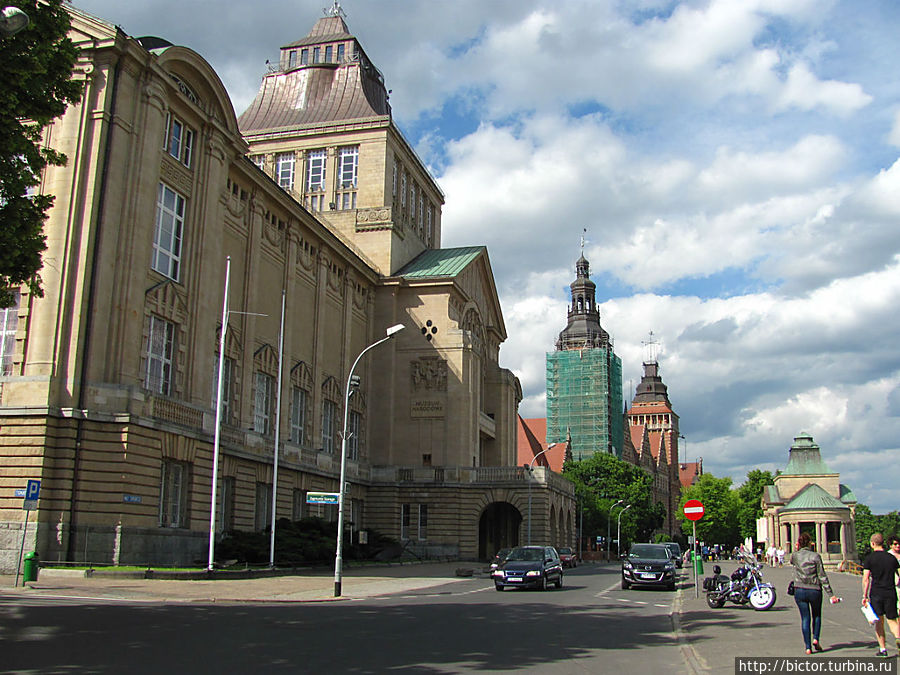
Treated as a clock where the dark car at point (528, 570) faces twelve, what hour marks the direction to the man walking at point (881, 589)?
The man walking is roughly at 10 o'clock from the dark car.

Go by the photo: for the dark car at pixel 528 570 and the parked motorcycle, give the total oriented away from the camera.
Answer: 0

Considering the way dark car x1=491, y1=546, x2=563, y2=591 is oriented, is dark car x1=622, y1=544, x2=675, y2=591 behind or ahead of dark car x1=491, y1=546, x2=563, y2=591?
behind

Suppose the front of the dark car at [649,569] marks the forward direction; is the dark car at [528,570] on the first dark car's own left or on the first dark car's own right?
on the first dark car's own right

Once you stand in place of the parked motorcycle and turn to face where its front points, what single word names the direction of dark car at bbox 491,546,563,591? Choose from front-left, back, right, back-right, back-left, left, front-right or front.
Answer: back

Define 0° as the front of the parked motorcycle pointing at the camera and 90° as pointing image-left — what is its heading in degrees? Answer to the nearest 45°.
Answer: approximately 315°

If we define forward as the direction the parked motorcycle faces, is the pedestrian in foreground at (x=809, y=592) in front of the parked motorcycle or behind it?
in front

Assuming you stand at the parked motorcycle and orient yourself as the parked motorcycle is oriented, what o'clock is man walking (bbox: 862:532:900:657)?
The man walking is roughly at 1 o'clock from the parked motorcycle.

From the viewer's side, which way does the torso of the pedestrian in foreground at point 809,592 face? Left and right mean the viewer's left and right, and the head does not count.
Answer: facing away from the viewer
